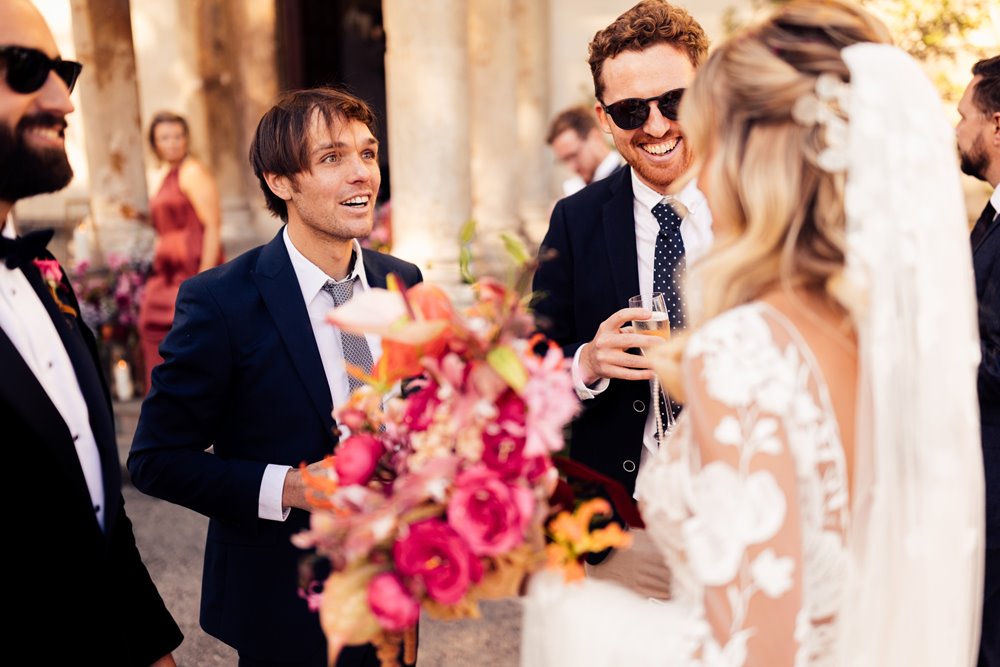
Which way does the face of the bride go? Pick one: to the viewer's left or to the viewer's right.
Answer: to the viewer's left

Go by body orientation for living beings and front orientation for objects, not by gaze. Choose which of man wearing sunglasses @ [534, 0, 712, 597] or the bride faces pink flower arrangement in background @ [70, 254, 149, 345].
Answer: the bride

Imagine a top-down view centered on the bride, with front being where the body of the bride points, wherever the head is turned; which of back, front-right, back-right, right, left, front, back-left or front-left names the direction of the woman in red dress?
front

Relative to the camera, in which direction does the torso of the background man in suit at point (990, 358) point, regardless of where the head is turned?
to the viewer's left

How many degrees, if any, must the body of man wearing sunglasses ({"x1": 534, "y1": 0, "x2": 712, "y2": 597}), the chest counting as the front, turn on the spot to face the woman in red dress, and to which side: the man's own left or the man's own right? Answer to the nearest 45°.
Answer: approximately 180°

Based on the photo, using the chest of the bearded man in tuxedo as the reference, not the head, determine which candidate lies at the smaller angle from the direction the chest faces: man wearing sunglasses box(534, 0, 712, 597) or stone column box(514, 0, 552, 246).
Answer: the man wearing sunglasses

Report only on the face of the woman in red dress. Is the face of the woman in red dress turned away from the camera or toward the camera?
toward the camera

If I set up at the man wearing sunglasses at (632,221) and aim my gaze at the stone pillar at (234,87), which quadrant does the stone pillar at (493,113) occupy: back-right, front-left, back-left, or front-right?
front-right

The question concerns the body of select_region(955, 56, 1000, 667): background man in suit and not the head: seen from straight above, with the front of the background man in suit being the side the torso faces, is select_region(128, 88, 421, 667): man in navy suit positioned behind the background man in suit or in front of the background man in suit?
in front

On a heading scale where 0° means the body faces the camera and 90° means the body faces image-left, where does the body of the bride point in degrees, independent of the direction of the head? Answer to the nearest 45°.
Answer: approximately 135°

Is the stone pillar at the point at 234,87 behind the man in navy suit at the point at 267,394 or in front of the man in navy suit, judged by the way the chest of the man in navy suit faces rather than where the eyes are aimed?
behind

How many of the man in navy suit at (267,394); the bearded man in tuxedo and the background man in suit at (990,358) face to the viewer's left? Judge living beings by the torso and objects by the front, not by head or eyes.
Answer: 1

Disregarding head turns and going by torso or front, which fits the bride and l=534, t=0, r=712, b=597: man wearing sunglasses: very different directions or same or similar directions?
very different directions

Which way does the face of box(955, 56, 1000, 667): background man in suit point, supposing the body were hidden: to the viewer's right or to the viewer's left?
to the viewer's left

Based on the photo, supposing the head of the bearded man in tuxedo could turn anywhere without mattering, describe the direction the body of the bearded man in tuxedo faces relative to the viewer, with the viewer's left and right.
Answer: facing the viewer and to the right of the viewer
